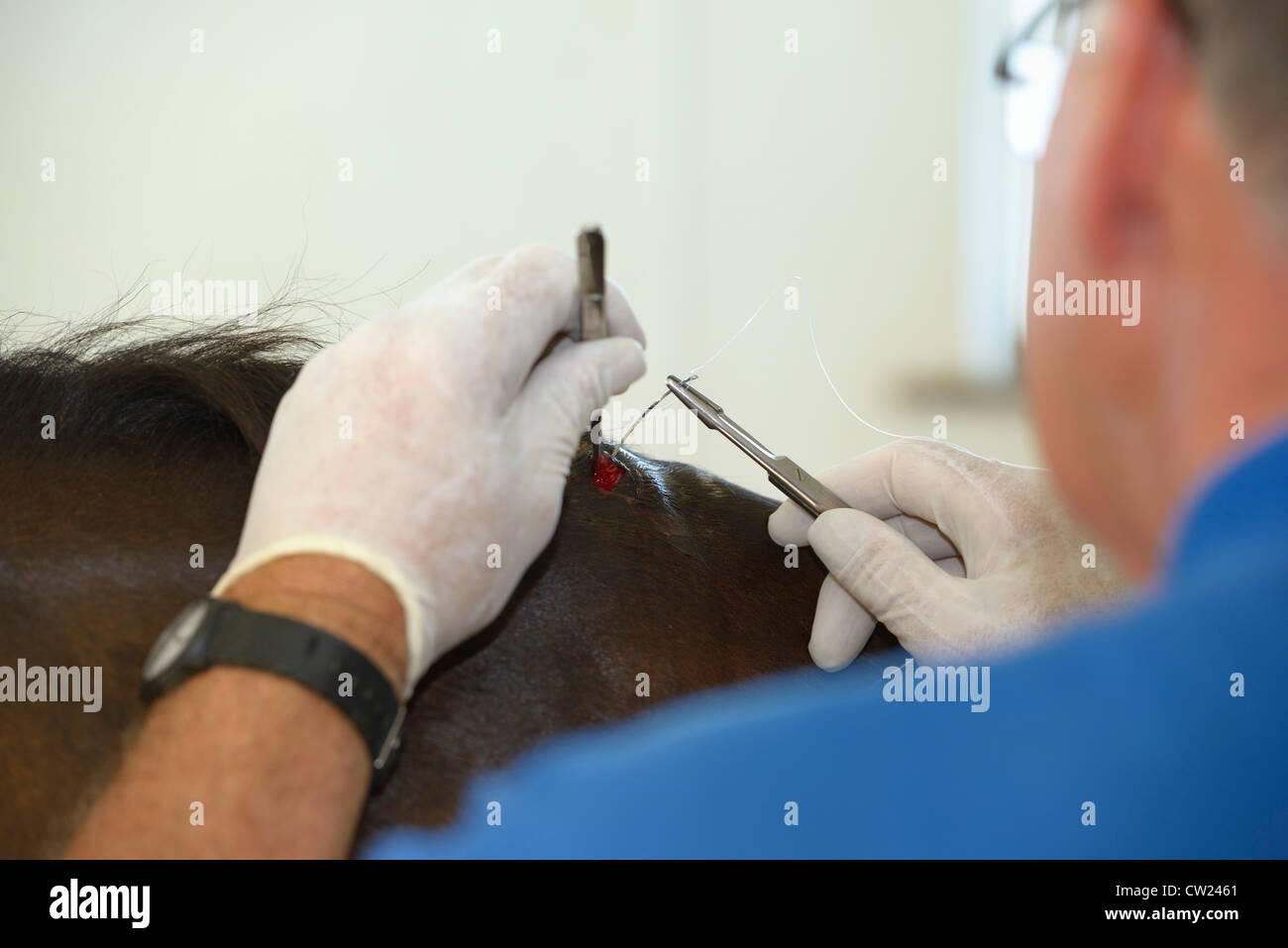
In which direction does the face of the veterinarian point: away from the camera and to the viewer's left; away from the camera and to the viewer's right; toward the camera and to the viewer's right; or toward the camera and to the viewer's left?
away from the camera and to the viewer's left

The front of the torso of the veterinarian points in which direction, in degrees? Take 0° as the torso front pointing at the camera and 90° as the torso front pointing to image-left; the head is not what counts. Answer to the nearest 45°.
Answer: approximately 135°

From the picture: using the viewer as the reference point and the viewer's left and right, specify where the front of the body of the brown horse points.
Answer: facing to the left of the viewer

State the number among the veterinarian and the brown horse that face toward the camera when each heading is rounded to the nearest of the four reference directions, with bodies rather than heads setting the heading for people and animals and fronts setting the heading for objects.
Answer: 0
